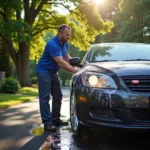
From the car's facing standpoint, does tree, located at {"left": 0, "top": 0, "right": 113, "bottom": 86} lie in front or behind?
behind

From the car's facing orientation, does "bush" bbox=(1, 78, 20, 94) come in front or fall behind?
behind

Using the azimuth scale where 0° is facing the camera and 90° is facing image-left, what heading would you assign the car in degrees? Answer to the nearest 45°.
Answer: approximately 0°
